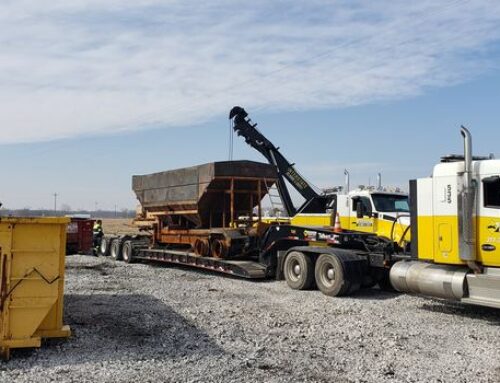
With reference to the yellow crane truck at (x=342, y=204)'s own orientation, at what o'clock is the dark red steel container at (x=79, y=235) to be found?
The dark red steel container is roughly at 5 o'clock from the yellow crane truck.

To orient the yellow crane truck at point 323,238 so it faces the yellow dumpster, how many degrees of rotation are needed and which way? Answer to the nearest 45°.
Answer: approximately 90° to its right

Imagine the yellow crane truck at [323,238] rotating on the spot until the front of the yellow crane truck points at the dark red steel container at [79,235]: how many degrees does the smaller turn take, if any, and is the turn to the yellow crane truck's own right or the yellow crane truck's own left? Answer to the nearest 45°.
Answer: approximately 180°

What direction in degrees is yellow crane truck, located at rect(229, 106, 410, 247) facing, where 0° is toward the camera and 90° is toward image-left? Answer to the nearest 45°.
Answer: approximately 315°

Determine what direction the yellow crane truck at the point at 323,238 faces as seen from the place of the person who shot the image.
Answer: facing the viewer and to the right of the viewer

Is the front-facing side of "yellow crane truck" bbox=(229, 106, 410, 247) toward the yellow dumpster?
no

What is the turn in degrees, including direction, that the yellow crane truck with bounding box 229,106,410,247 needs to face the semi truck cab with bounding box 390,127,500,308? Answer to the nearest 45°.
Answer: approximately 45° to its right

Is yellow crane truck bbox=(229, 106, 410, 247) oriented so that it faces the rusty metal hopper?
no
